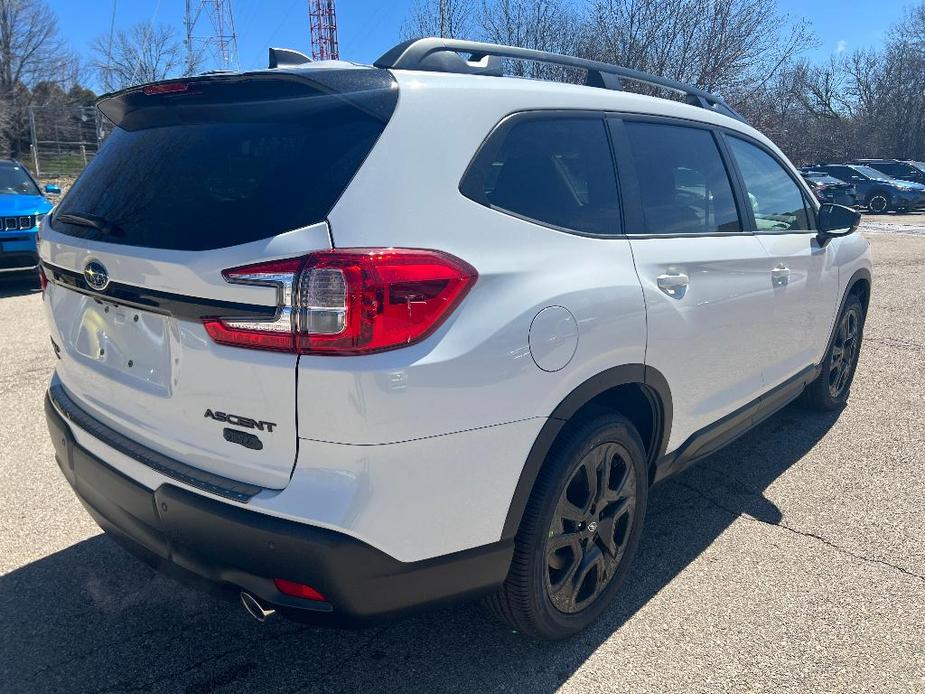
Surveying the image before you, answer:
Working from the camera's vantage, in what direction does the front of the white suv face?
facing away from the viewer and to the right of the viewer

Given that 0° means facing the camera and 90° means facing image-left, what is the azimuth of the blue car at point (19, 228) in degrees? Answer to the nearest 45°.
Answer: approximately 0°

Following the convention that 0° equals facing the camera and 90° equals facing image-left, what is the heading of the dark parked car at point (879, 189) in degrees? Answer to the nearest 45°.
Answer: approximately 315°

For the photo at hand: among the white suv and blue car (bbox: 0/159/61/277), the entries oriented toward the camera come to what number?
1

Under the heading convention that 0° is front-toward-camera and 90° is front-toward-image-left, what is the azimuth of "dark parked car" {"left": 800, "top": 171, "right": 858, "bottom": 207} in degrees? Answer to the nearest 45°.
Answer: approximately 315°

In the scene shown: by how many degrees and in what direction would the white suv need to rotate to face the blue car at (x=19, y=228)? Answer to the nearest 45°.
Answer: approximately 90° to its left

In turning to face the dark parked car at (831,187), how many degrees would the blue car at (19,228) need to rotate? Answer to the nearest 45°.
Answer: approximately 90° to its left

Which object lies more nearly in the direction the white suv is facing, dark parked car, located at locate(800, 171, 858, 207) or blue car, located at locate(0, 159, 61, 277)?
the dark parked car

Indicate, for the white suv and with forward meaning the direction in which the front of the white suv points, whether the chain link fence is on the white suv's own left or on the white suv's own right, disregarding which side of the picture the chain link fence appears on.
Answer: on the white suv's own left

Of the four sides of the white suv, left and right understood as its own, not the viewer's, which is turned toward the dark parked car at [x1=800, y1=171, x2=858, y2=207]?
front

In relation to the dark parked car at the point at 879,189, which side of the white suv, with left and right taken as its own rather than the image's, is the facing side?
front
